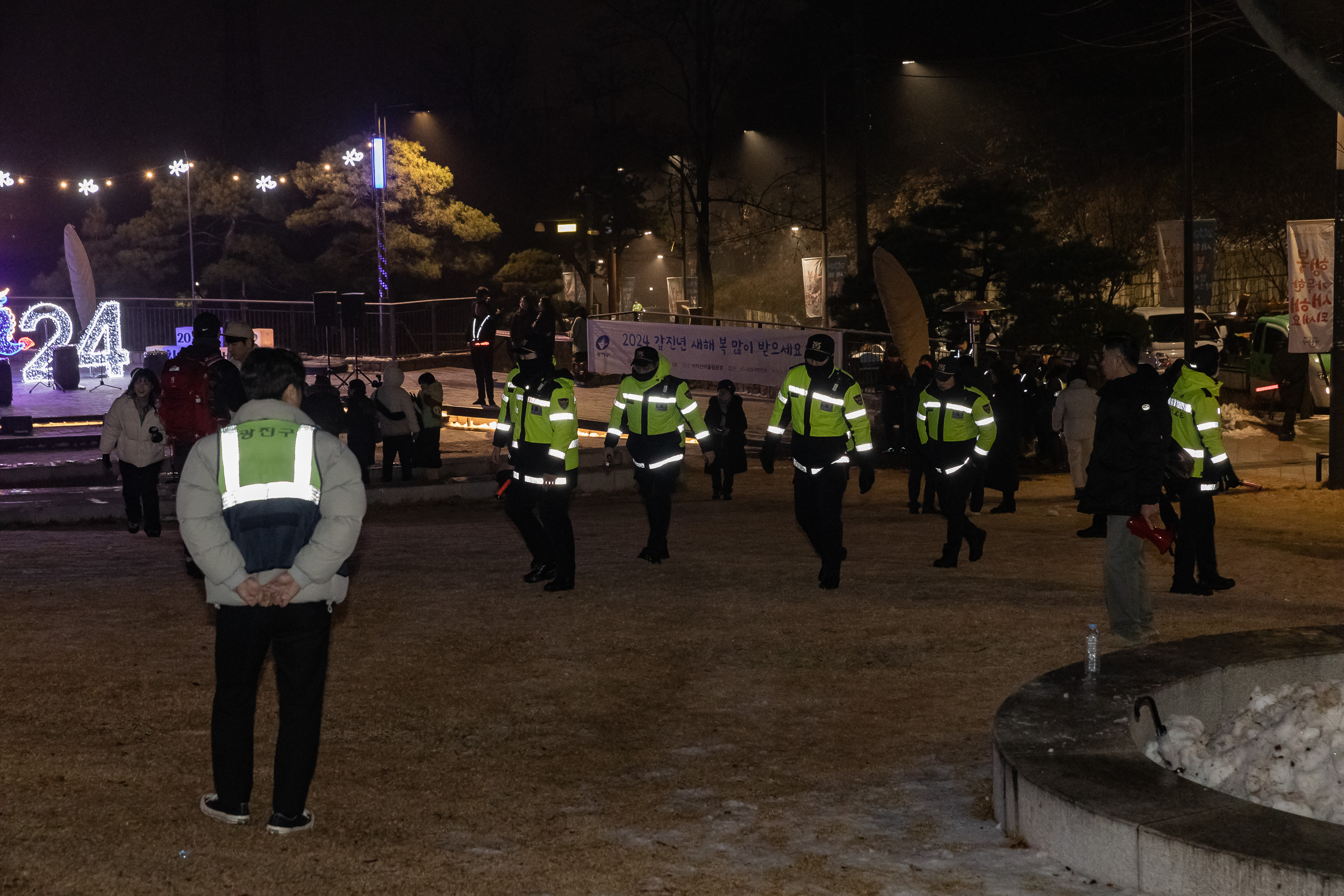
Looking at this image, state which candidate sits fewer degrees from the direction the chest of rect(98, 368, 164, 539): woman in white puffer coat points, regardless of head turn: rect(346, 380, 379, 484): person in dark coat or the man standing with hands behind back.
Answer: the man standing with hands behind back

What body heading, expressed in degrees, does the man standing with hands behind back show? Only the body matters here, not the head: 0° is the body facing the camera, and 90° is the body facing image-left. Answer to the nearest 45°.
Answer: approximately 180°

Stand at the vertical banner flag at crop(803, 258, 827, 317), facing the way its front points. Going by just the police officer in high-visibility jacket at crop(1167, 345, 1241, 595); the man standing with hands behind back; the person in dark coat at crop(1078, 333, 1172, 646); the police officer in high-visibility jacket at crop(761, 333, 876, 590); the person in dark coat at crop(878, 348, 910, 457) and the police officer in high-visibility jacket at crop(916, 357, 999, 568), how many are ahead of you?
6

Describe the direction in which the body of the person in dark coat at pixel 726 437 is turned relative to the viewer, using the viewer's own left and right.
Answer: facing the viewer

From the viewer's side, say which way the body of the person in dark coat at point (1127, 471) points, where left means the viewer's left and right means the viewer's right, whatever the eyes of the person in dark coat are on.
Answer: facing to the left of the viewer

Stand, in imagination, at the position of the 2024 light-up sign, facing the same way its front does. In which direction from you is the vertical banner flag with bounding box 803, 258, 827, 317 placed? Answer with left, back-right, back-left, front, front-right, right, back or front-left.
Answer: left

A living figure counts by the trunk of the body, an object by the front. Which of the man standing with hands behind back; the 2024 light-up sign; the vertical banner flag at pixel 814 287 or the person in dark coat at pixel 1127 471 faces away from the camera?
the man standing with hands behind back
